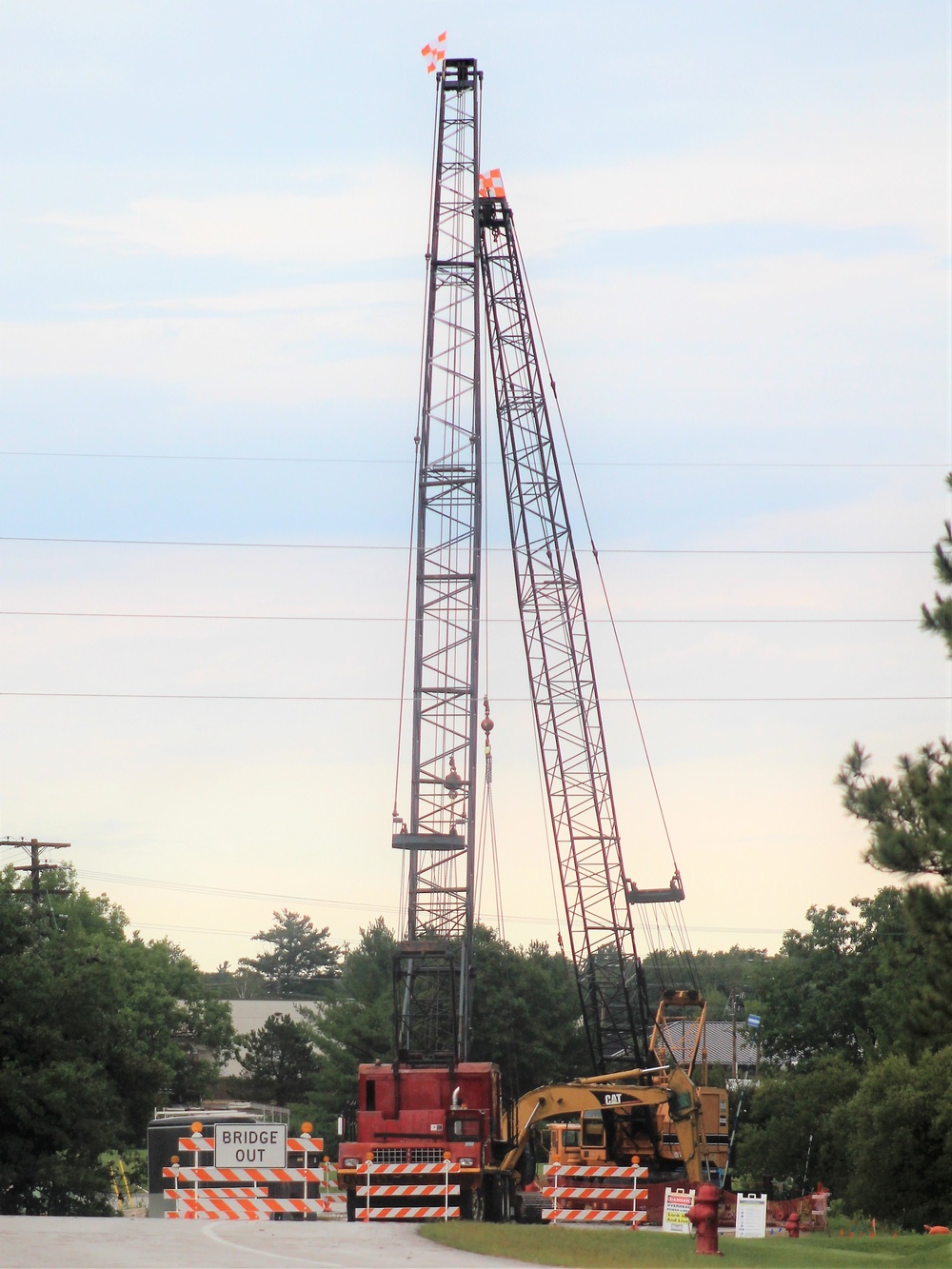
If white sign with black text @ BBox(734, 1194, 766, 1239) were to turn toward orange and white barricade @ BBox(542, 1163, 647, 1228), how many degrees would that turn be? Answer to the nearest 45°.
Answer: approximately 135° to its right

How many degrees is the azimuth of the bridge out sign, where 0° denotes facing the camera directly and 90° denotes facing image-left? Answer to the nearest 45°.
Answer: approximately 0°

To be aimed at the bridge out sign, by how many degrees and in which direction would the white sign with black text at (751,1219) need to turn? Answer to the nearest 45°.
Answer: approximately 45° to its right

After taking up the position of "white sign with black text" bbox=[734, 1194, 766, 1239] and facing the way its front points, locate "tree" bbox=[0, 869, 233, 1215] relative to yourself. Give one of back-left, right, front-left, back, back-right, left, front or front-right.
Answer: back-right

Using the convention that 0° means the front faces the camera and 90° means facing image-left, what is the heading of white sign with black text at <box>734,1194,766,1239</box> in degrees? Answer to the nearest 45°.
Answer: approximately 0°

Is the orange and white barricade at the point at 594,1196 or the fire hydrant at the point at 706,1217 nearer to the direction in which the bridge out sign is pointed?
the fire hydrant

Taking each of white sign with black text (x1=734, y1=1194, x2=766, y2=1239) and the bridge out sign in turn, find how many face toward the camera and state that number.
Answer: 2
